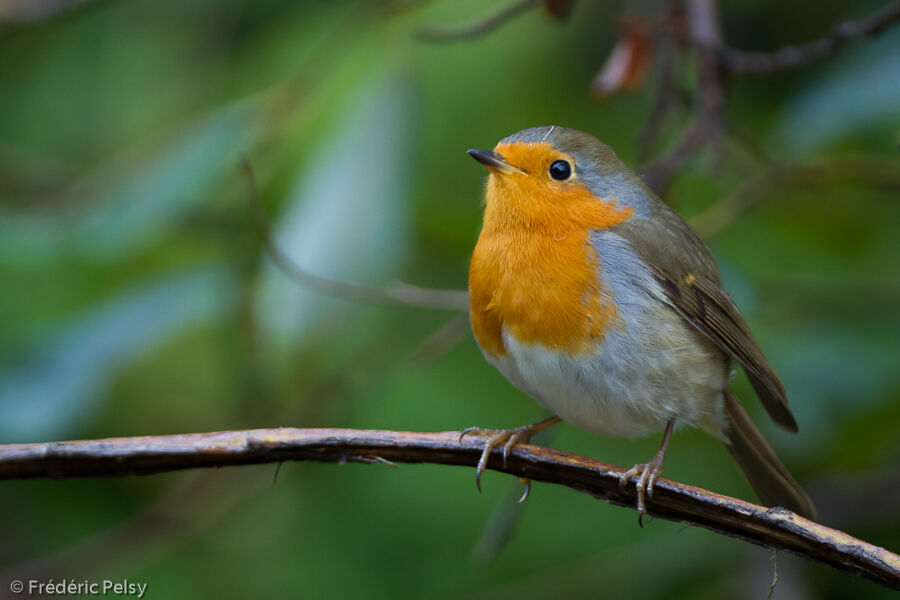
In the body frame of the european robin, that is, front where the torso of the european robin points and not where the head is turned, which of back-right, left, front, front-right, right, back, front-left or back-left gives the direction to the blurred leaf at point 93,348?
front-right

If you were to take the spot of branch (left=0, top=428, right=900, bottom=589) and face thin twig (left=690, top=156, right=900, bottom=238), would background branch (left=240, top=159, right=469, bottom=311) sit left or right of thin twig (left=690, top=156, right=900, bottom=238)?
left

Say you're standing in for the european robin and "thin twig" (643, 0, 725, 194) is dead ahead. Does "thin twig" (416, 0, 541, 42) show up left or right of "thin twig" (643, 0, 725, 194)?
left

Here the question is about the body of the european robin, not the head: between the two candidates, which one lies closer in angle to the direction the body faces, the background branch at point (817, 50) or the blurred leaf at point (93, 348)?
the blurred leaf

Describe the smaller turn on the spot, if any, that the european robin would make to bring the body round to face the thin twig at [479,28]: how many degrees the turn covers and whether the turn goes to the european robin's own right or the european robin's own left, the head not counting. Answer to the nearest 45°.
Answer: approximately 90° to the european robin's own right

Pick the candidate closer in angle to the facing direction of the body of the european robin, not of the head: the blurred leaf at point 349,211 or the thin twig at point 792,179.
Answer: the blurred leaf

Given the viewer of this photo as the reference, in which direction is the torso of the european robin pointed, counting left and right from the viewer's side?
facing the viewer and to the left of the viewer

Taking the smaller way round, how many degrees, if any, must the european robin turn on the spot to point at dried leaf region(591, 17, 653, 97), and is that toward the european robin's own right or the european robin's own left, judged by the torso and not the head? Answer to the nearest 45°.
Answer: approximately 135° to the european robin's own right

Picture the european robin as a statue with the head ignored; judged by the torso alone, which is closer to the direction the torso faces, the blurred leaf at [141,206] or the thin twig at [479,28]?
the blurred leaf
